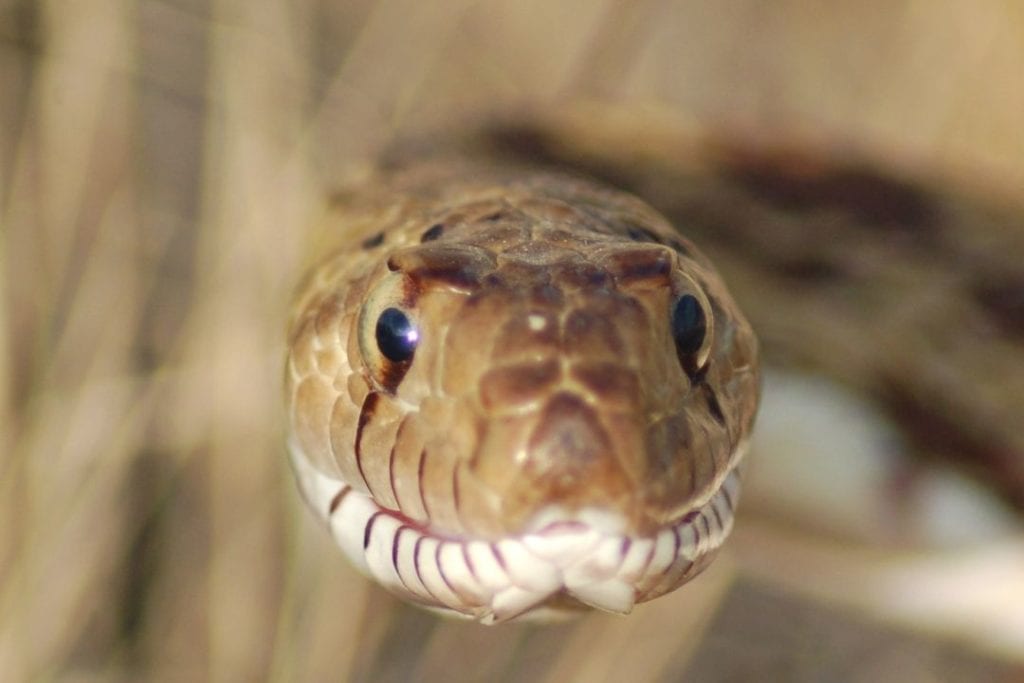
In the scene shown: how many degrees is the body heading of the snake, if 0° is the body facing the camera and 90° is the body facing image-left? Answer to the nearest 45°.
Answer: approximately 0°
